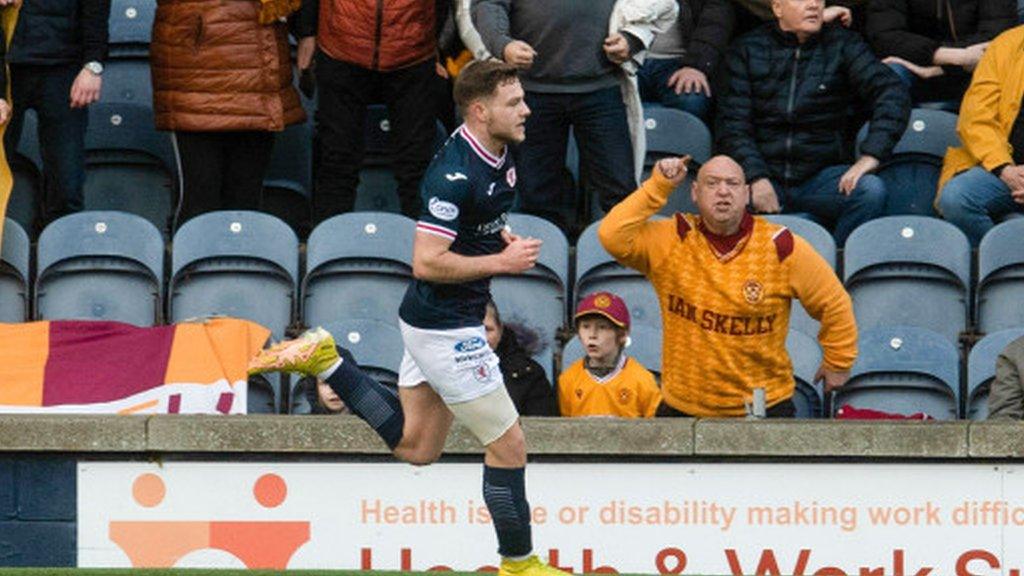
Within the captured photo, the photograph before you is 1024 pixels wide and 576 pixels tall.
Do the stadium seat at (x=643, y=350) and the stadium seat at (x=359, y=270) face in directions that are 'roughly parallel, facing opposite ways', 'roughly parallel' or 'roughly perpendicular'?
roughly parallel

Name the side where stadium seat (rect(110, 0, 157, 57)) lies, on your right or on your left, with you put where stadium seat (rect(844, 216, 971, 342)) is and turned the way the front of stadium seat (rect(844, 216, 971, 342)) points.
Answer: on your right

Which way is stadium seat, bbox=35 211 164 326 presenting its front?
toward the camera

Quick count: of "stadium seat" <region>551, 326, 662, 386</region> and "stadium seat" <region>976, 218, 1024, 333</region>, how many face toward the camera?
2

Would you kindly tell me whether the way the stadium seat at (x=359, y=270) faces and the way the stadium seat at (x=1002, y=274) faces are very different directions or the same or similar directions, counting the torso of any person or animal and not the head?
same or similar directions

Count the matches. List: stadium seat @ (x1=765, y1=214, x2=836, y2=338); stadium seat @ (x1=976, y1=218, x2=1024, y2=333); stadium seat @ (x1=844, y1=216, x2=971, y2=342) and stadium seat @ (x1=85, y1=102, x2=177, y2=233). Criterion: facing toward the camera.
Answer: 4

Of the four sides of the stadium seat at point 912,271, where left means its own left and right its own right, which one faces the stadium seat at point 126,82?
right

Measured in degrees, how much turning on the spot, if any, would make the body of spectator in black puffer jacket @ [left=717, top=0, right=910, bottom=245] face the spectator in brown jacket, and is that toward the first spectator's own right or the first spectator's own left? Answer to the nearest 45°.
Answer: approximately 90° to the first spectator's own right

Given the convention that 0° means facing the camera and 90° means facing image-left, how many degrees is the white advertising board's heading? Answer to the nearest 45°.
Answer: approximately 0°

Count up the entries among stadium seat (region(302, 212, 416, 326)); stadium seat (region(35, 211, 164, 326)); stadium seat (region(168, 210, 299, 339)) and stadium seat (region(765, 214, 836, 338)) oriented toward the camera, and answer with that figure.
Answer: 4

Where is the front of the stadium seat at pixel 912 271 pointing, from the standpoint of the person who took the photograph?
facing the viewer

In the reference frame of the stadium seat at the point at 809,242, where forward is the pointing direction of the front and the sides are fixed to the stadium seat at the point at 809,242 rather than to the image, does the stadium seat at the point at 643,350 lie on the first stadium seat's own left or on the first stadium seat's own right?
on the first stadium seat's own right

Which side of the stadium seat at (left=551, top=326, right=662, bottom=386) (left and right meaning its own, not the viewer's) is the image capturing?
front
